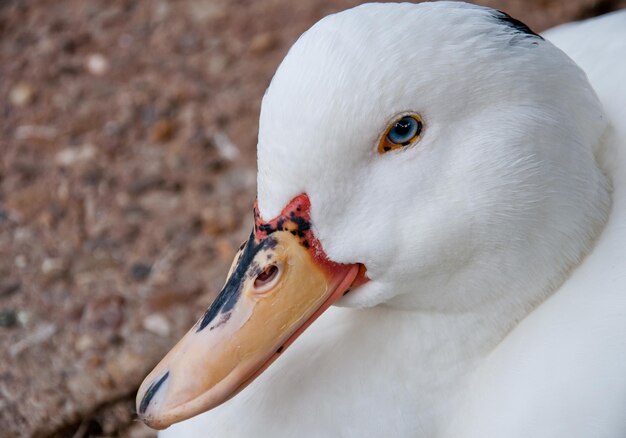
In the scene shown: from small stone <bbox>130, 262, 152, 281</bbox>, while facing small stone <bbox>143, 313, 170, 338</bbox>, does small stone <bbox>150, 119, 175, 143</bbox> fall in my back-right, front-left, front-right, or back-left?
back-left

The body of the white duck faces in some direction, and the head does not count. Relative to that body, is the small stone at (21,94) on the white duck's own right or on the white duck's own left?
on the white duck's own right

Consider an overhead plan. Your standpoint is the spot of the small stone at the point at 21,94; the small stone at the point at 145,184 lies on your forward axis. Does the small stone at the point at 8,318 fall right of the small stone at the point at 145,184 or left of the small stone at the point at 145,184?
right

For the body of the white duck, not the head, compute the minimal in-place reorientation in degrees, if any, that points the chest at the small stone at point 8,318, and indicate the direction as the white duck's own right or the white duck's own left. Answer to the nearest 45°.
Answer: approximately 90° to the white duck's own right

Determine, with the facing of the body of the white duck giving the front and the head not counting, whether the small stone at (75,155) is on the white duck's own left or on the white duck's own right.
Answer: on the white duck's own right

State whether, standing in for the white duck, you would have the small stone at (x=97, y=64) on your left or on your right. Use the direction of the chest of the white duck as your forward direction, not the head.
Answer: on your right

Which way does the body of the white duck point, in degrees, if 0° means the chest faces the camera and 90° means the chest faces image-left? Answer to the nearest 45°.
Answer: approximately 45°

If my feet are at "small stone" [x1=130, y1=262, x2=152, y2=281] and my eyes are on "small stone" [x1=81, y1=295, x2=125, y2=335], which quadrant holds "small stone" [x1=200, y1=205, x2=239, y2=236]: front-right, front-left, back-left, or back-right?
back-left
